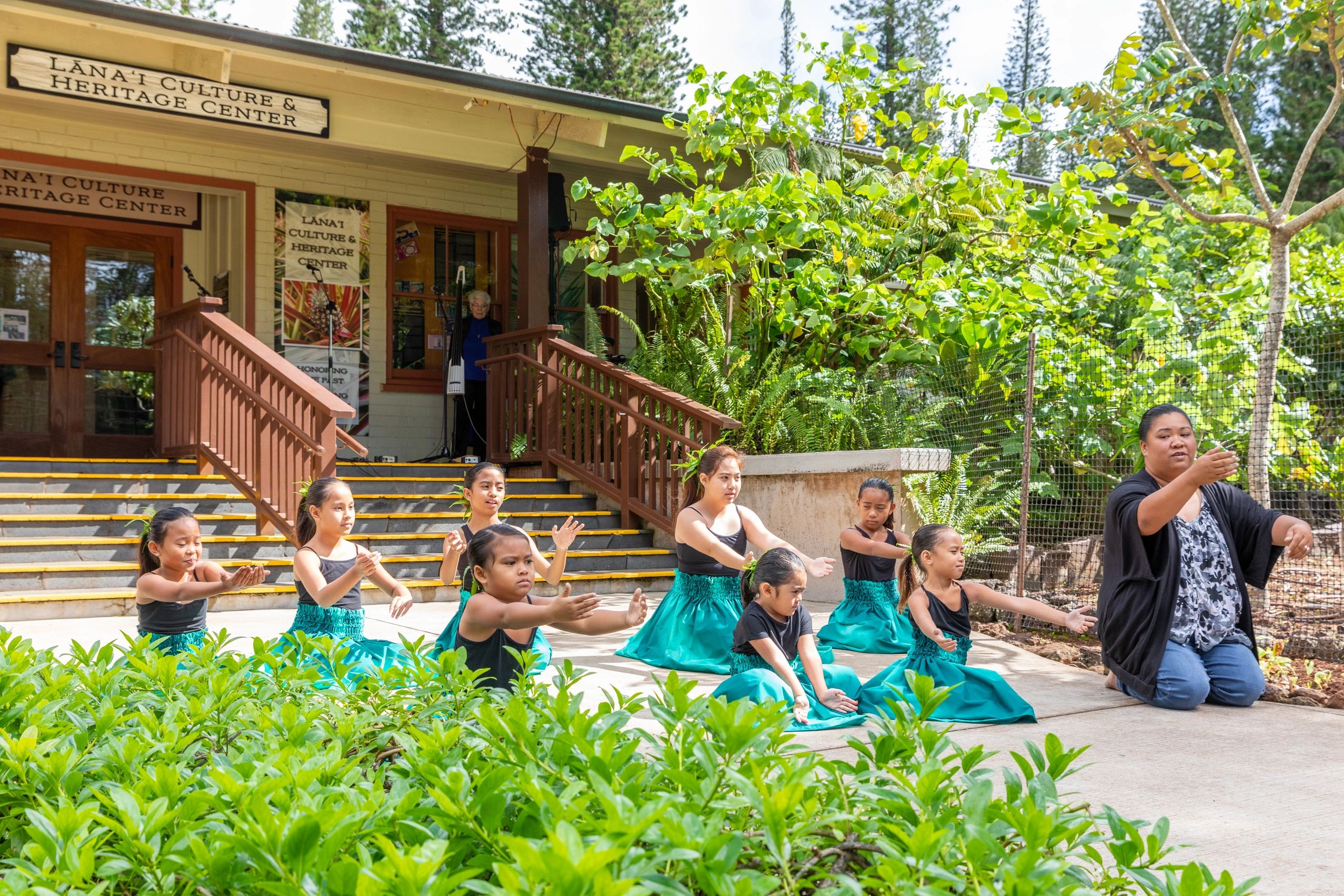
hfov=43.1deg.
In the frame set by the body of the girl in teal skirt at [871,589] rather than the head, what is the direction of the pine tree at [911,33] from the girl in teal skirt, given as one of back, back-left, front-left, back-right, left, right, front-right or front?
back

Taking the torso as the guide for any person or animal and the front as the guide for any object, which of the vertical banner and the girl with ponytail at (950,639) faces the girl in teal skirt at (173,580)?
the vertical banner

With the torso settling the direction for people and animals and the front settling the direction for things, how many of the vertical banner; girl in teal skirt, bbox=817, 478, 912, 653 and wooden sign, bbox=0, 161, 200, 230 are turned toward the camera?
3

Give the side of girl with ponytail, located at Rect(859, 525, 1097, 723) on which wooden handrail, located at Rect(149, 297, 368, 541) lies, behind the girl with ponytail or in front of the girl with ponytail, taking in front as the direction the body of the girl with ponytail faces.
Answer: behind

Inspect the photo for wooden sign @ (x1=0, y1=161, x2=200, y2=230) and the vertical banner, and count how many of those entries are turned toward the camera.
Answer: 2

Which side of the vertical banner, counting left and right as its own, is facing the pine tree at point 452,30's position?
back

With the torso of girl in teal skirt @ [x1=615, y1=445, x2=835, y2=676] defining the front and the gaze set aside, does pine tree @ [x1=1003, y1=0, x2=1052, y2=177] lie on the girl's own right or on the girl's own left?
on the girl's own left

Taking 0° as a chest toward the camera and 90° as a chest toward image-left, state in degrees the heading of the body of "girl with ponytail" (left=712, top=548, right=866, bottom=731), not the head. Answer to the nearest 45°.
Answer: approximately 315°

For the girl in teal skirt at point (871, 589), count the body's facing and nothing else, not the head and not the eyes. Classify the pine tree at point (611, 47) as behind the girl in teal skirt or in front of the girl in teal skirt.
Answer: behind

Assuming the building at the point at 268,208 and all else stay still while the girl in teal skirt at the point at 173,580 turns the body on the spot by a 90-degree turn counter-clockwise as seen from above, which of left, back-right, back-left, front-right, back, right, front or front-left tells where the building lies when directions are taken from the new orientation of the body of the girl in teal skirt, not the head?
front-left

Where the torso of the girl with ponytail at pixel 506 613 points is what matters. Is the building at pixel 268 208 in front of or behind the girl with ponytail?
behind

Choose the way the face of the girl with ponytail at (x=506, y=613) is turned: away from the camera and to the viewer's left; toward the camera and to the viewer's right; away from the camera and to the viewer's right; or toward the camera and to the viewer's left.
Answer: toward the camera and to the viewer's right

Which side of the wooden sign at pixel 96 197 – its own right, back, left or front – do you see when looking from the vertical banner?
left

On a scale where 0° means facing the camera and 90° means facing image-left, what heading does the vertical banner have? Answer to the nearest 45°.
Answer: approximately 0°

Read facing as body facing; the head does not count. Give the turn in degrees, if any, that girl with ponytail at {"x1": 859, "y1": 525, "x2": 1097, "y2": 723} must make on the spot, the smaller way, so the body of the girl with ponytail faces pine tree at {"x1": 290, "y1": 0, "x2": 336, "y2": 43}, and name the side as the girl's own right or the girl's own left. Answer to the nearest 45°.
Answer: approximately 180°

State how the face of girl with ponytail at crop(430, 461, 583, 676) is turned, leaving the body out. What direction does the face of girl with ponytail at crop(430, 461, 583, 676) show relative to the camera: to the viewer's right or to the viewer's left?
to the viewer's right
